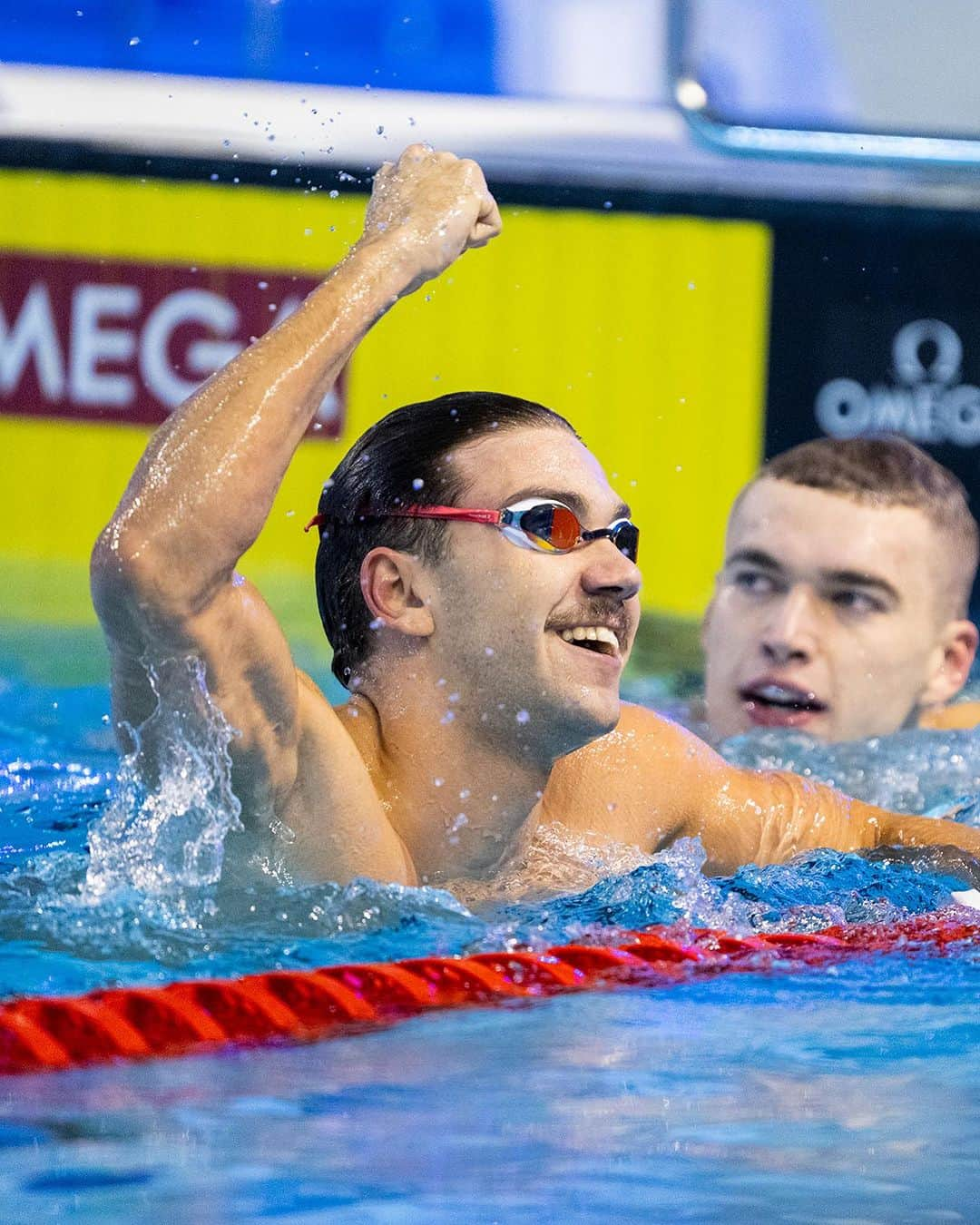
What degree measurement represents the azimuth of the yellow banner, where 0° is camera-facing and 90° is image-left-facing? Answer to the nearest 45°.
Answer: approximately 0°

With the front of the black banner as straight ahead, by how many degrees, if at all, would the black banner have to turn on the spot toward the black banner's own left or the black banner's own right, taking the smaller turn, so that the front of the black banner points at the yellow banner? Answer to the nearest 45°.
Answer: approximately 90° to the black banner's own right

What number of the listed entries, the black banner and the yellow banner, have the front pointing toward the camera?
2

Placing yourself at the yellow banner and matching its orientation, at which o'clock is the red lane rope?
The red lane rope is roughly at 12 o'clock from the yellow banner.

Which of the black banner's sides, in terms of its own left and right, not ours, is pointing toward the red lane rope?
front

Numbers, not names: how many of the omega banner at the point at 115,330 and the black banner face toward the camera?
2

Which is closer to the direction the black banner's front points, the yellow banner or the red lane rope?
the red lane rope

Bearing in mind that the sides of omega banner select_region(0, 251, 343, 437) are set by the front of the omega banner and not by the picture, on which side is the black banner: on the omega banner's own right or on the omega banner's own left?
on the omega banner's own left

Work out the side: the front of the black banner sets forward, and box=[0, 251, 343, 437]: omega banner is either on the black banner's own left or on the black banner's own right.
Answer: on the black banner's own right

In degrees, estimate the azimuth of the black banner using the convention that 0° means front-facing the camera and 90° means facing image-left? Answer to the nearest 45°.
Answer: approximately 0°
